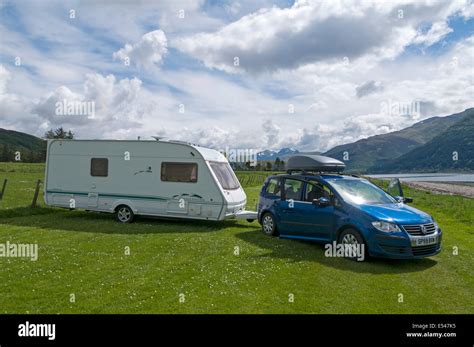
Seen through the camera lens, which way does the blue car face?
facing the viewer and to the right of the viewer

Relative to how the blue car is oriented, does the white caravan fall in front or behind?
behind
